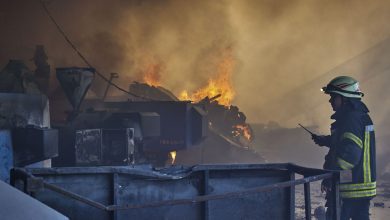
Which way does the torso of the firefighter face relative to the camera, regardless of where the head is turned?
to the viewer's left

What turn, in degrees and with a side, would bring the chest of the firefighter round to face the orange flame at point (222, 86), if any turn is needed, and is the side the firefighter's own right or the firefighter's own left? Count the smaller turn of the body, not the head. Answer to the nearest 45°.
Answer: approximately 90° to the firefighter's own right

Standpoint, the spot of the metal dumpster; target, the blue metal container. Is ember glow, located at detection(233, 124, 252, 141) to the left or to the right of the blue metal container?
right

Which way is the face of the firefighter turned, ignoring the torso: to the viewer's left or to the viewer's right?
to the viewer's left

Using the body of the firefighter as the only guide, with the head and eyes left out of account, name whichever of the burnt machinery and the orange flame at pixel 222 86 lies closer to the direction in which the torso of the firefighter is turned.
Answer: the burnt machinery

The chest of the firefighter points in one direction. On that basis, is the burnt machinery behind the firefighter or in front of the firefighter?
in front

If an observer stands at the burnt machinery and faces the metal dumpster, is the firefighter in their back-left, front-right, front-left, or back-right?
front-left

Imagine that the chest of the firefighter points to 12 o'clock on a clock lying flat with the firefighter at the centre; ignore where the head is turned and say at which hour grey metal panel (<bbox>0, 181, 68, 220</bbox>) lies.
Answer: The grey metal panel is roughly at 10 o'clock from the firefighter.

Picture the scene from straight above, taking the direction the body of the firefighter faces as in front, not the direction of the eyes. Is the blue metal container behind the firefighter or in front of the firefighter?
in front

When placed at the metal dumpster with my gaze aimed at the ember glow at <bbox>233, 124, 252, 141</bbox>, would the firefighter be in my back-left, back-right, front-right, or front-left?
front-right

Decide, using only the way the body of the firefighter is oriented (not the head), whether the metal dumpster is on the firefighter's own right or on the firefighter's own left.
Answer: on the firefighter's own left

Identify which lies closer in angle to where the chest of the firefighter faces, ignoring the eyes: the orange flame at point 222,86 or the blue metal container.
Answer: the blue metal container

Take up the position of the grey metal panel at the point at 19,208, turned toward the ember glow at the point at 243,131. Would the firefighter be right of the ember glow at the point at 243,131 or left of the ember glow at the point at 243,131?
right
